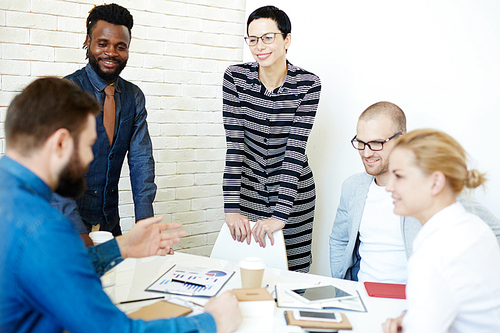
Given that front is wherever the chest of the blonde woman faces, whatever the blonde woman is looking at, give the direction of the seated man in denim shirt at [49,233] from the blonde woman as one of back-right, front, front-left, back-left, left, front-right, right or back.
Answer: front-left

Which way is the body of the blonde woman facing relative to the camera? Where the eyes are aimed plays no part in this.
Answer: to the viewer's left

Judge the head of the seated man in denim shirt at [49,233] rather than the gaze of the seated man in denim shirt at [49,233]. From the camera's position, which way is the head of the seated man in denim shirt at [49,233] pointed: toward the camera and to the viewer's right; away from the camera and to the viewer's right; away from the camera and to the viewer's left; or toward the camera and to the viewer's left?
away from the camera and to the viewer's right

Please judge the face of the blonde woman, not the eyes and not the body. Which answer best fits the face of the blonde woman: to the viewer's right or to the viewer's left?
to the viewer's left

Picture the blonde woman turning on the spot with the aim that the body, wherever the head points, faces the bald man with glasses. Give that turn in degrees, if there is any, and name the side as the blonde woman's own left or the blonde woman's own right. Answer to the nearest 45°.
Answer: approximately 90° to the blonde woman's own right
